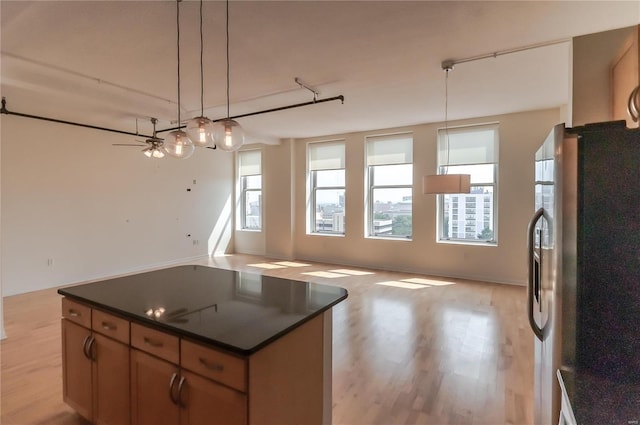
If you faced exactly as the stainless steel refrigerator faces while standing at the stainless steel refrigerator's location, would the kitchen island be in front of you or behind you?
in front

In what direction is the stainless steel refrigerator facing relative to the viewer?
to the viewer's left

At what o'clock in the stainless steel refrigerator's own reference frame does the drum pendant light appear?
The drum pendant light is roughly at 2 o'clock from the stainless steel refrigerator.

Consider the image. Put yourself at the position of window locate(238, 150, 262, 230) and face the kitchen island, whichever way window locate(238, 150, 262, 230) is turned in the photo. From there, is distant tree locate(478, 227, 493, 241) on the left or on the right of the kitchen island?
left

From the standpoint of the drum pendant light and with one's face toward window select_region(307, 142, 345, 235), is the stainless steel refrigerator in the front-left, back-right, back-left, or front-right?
back-left

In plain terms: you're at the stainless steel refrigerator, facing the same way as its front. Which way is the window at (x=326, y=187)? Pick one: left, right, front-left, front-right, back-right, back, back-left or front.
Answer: front-right

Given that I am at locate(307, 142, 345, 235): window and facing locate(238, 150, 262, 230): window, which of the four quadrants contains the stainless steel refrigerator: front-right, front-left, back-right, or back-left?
back-left

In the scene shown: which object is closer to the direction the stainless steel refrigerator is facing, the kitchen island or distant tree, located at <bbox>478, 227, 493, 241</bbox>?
the kitchen island

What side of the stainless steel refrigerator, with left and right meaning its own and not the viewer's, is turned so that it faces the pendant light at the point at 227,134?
front

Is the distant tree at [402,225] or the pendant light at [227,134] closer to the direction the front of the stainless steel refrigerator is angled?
the pendant light

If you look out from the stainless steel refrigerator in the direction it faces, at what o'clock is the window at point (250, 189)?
The window is roughly at 1 o'clock from the stainless steel refrigerator.
